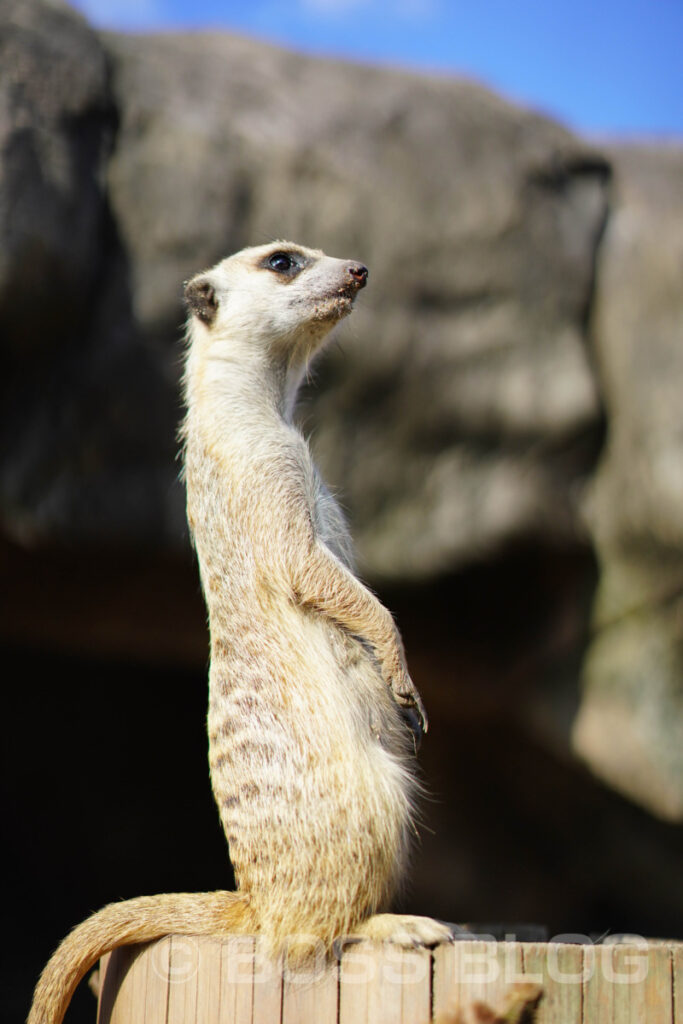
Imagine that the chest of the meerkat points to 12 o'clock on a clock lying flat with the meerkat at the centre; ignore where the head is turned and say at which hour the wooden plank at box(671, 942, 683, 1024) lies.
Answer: The wooden plank is roughly at 1 o'clock from the meerkat.

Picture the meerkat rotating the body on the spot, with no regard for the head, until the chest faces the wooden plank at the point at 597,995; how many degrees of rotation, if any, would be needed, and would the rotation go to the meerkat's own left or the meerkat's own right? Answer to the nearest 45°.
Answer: approximately 45° to the meerkat's own right

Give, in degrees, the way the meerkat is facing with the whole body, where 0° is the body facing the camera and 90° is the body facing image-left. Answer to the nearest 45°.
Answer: approximately 270°
